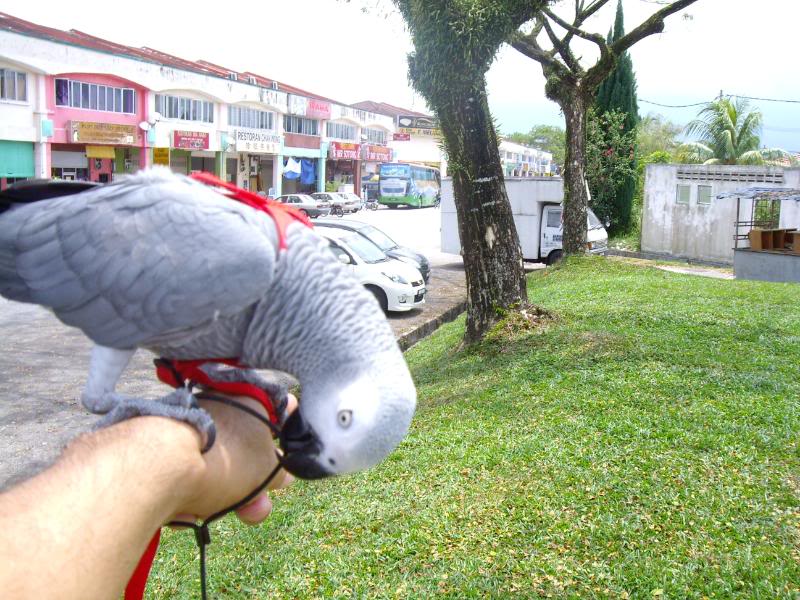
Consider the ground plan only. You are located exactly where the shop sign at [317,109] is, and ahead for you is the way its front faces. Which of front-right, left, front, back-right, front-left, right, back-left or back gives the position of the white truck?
front-right

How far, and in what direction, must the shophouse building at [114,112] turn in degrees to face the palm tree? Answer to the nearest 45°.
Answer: approximately 45° to its left

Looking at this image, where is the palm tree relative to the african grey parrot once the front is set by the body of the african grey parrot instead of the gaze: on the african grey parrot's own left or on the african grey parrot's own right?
on the african grey parrot's own left

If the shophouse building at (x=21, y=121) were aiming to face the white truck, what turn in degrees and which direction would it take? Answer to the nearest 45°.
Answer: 0° — it already faces it

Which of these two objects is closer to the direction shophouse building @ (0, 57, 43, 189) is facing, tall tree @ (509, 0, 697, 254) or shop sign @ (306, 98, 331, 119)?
the tall tree

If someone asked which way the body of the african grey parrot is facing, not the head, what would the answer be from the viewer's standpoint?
to the viewer's right

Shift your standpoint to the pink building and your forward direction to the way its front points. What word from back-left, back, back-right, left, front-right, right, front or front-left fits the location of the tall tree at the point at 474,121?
front-right

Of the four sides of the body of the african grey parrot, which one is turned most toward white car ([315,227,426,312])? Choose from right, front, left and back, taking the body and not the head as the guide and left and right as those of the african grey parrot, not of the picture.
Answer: left
